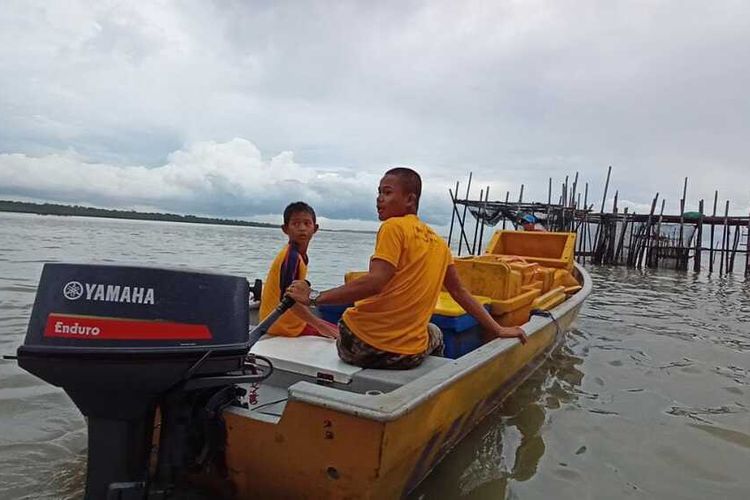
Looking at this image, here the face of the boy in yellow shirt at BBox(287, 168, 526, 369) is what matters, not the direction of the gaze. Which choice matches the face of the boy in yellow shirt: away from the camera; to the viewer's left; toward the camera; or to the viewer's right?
to the viewer's left

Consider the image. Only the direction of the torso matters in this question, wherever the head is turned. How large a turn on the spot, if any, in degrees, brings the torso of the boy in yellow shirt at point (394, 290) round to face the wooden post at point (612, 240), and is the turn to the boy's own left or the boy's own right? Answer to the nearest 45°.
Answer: approximately 90° to the boy's own right

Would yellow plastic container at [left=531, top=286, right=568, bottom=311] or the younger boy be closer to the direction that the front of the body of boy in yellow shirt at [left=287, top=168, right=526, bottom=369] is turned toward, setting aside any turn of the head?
the younger boy

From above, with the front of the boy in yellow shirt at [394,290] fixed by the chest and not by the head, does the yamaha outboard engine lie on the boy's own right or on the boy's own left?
on the boy's own left

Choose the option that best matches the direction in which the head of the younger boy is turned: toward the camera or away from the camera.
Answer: toward the camera

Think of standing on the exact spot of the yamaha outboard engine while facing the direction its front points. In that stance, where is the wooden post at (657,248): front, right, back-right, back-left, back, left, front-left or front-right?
front-left

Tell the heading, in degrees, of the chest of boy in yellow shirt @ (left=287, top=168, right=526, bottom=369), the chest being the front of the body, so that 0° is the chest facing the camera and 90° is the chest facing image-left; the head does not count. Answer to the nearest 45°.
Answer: approximately 135°

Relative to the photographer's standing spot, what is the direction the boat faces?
facing away from the viewer and to the right of the viewer

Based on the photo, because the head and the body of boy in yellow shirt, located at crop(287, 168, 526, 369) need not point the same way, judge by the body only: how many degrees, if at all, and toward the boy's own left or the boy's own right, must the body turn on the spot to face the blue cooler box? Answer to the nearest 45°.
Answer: approximately 90° to the boy's own right

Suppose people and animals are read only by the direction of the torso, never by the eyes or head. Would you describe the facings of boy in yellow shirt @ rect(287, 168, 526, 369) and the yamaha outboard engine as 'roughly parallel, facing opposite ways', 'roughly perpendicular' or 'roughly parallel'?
roughly perpendicular
